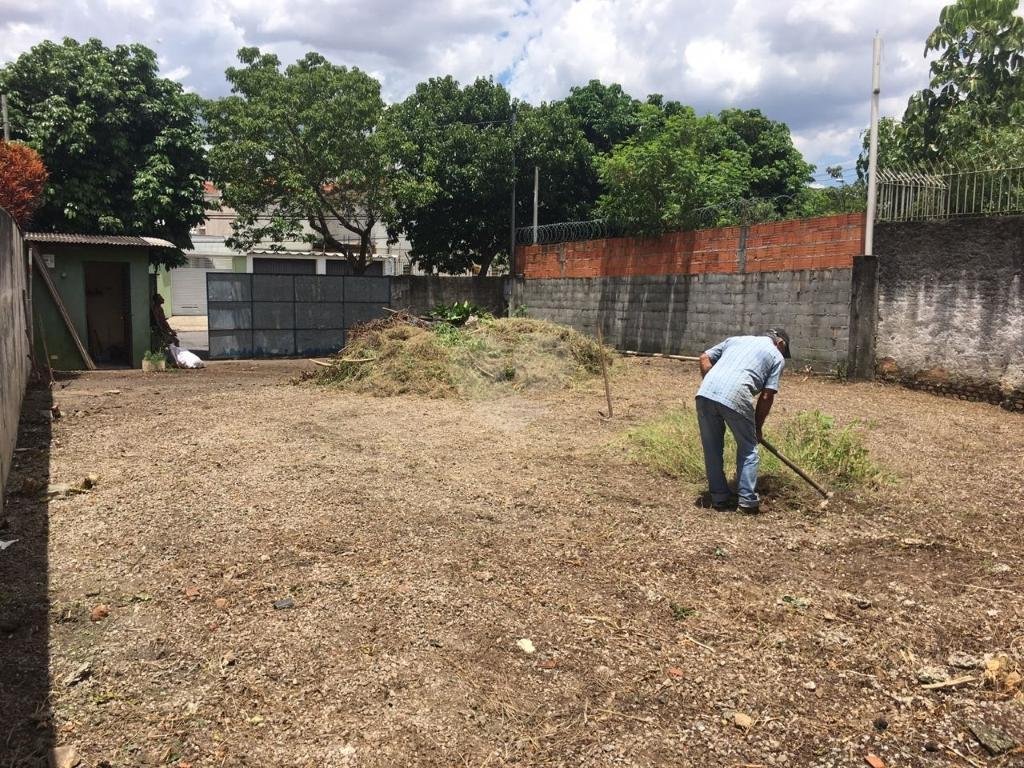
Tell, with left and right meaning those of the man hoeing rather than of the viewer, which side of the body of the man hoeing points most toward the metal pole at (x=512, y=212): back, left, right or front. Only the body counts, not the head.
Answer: left

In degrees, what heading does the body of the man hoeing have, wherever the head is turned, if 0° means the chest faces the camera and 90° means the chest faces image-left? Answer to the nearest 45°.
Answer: approximately 225°

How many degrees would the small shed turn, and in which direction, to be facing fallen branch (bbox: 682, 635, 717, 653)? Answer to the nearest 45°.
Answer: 0° — it already faces it

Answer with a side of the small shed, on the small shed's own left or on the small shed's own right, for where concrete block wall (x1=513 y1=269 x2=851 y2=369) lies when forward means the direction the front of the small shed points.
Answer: on the small shed's own left

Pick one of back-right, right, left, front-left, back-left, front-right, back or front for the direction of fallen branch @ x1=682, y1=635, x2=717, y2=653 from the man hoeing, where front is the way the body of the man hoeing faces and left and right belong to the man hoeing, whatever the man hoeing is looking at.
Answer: back-right

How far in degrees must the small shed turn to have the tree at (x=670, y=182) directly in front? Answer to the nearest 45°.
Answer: approximately 90° to its left

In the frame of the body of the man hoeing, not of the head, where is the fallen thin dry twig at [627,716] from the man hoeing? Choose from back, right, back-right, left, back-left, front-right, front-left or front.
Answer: back-right

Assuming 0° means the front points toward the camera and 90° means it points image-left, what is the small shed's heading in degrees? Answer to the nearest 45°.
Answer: approximately 0°

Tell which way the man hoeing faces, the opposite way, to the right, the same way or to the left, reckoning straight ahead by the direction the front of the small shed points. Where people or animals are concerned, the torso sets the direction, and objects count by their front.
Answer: to the left

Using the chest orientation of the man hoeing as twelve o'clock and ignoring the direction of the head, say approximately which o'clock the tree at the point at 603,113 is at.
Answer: The tree is roughly at 10 o'clock from the man hoeing.

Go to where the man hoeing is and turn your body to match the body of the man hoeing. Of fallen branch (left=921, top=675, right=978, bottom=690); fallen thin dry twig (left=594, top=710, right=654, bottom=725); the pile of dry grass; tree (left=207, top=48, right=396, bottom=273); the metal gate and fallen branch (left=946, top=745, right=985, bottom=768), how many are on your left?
3

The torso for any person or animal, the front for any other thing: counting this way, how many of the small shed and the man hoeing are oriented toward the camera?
1
